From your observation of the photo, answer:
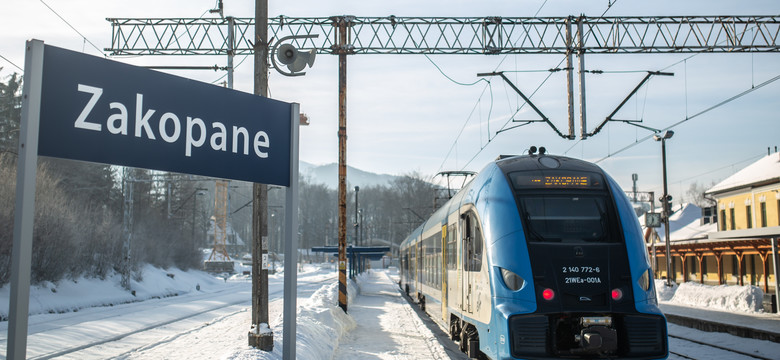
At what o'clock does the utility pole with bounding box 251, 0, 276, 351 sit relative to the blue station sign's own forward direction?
The utility pole is roughly at 8 o'clock from the blue station sign.

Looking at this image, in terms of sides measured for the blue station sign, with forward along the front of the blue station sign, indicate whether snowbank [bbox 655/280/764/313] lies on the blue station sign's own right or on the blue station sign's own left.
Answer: on the blue station sign's own left

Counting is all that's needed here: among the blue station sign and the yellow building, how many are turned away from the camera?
0

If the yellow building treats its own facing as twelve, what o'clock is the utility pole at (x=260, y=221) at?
The utility pole is roughly at 11 o'clock from the yellow building.

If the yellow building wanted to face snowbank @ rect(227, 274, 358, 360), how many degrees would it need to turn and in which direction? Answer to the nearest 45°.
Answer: approximately 45° to its left

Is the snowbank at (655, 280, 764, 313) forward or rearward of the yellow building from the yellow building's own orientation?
forward

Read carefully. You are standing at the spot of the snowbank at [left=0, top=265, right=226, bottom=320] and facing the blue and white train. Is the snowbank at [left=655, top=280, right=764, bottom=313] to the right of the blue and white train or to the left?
left

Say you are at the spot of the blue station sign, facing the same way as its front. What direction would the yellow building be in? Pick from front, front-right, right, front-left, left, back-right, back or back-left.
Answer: left

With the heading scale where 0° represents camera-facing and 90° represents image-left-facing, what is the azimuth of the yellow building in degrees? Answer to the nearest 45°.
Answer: approximately 45°

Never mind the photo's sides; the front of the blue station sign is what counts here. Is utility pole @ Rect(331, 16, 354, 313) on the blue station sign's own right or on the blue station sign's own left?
on the blue station sign's own left

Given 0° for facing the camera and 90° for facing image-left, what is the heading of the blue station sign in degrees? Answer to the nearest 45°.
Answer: approximately 315°

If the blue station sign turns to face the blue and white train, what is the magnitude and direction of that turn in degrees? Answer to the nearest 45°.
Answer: approximately 90° to its left
